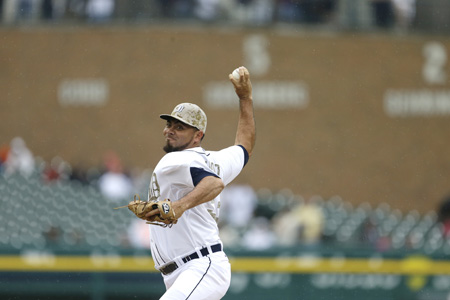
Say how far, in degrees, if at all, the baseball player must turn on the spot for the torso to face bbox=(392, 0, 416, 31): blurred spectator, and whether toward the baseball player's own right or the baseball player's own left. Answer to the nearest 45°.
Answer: approximately 90° to the baseball player's own right

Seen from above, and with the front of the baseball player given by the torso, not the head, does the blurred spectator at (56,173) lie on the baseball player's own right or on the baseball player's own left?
on the baseball player's own right

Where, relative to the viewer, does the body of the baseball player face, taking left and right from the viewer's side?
facing to the left of the viewer

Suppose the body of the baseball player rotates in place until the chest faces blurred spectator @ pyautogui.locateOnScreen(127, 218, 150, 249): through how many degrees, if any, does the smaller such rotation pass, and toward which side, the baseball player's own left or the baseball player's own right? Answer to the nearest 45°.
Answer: approximately 90° to the baseball player's own right

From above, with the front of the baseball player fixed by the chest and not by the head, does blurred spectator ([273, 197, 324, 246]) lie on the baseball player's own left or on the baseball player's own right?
on the baseball player's own right

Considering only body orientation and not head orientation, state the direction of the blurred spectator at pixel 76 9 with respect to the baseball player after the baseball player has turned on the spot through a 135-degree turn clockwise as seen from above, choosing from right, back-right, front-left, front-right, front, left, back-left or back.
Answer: front-left

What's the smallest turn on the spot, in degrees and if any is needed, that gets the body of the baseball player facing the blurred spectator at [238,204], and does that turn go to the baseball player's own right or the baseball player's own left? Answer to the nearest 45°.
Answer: approximately 90° to the baseball player's own right

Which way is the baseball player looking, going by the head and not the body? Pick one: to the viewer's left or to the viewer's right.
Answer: to the viewer's left

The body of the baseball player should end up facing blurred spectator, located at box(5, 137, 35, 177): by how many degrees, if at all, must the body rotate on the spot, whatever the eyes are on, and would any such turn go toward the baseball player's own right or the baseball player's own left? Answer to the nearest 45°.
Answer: approximately 90° to the baseball player's own right

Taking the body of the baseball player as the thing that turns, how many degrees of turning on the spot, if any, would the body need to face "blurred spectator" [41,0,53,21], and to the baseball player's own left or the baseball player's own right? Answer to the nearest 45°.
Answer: approximately 90° to the baseball player's own right
